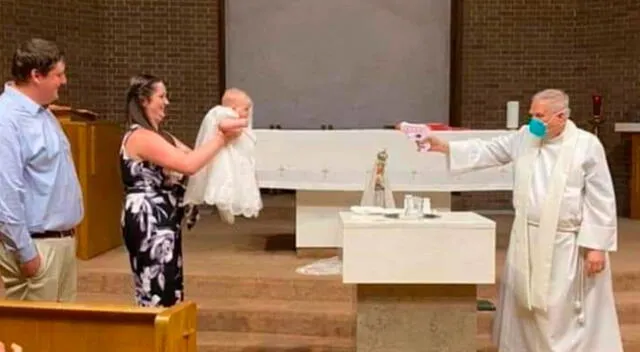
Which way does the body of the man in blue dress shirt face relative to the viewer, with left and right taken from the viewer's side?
facing to the right of the viewer

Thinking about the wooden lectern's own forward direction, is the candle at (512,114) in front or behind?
in front

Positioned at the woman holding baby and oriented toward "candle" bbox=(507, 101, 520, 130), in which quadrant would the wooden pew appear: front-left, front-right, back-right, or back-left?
back-right

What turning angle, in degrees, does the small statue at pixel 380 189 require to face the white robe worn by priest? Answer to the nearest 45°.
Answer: approximately 45° to its left

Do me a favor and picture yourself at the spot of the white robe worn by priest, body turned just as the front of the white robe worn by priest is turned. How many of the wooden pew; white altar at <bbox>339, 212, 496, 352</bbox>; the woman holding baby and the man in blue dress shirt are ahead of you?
4

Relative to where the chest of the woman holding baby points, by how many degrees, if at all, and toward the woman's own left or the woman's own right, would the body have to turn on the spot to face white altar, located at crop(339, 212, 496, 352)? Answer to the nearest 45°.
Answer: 0° — they already face it

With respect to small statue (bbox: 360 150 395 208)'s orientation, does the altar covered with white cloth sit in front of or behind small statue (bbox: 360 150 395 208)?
behind

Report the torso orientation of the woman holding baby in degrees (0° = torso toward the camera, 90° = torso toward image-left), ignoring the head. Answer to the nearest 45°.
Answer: approximately 270°

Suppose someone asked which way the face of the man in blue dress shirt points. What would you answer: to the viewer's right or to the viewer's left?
to the viewer's right

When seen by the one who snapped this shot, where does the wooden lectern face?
facing the viewer and to the right of the viewer

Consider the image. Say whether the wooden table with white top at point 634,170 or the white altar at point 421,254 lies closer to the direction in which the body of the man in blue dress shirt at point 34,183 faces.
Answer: the white altar
